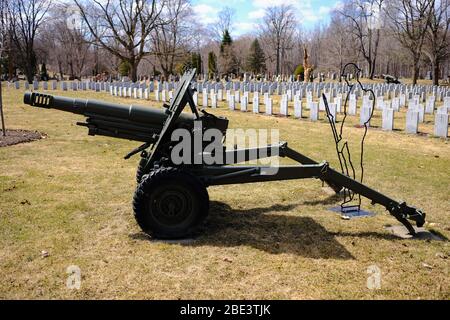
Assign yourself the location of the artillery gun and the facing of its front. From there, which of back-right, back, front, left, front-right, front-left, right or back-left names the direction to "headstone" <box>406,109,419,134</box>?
back-right

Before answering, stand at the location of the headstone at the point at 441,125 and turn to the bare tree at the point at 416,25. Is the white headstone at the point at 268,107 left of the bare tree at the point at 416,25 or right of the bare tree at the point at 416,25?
left

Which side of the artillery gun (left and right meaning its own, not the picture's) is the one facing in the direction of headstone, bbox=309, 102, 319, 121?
right

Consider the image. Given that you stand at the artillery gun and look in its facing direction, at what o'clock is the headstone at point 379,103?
The headstone is roughly at 4 o'clock from the artillery gun.

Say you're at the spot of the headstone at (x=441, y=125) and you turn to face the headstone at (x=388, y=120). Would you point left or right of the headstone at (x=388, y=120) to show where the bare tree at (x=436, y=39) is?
right

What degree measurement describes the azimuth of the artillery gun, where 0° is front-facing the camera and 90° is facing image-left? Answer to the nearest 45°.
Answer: approximately 90°

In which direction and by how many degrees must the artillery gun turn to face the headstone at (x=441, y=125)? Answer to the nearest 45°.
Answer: approximately 135° to its right

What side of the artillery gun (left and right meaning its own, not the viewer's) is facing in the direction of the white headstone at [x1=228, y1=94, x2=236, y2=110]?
right

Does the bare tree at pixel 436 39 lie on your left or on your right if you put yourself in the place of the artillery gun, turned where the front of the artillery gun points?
on your right

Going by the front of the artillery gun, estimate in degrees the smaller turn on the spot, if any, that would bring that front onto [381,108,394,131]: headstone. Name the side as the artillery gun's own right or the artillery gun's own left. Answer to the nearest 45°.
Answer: approximately 135° to the artillery gun's own right

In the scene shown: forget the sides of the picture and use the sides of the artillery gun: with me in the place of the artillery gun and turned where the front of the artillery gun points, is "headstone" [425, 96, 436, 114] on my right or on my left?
on my right
